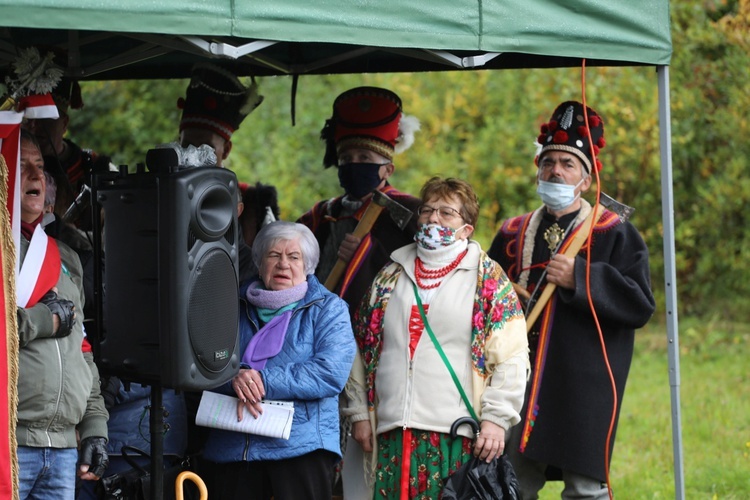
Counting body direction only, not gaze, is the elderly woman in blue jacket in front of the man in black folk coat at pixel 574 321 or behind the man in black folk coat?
in front

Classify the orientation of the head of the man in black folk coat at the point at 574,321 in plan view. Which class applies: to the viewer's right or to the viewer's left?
to the viewer's left

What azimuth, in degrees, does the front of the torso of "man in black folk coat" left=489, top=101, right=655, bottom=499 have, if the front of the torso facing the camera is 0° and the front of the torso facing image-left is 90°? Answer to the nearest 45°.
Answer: approximately 45°

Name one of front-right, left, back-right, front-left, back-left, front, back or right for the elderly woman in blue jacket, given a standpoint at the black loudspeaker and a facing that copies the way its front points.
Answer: left

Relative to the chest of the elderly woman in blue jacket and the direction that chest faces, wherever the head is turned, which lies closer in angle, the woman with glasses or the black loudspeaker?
the black loudspeaker

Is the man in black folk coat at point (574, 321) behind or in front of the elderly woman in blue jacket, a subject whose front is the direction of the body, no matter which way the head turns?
behind

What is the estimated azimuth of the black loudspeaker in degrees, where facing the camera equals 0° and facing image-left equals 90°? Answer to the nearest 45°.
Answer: approximately 315°

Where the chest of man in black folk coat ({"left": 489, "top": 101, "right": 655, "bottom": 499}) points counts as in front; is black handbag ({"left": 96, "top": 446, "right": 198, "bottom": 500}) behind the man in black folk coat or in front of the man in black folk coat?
in front
